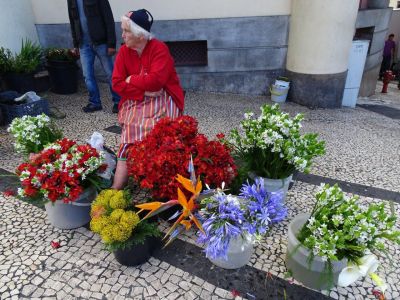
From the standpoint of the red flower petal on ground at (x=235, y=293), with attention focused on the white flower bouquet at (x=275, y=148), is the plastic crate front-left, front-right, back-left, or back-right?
front-left

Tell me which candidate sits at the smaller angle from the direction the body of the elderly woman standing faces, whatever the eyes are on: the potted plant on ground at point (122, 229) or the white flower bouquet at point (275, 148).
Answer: the potted plant on ground

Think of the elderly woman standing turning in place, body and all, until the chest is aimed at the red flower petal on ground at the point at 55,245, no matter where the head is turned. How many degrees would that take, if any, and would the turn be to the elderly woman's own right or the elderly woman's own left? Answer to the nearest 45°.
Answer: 0° — they already face it

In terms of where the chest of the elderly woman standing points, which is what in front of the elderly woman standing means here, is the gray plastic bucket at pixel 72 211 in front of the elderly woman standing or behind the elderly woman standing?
in front

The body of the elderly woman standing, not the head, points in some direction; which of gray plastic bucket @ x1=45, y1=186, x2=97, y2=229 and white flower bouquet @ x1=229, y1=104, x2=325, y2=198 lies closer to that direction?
the gray plastic bucket

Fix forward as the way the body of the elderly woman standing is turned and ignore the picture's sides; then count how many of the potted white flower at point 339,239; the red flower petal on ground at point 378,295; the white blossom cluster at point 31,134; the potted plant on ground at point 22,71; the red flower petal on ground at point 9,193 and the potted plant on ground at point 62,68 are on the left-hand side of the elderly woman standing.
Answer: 2

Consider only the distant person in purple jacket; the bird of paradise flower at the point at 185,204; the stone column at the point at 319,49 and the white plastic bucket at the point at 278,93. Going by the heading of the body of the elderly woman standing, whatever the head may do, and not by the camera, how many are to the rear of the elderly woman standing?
3

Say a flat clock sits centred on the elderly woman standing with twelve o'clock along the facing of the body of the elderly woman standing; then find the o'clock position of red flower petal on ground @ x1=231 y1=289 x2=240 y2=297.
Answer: The red flower petal on ground is roughly at 10 o'clock from the elderly woman standing.

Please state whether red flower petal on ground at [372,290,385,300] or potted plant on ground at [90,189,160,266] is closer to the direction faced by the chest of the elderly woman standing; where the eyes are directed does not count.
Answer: the potted plant on ground

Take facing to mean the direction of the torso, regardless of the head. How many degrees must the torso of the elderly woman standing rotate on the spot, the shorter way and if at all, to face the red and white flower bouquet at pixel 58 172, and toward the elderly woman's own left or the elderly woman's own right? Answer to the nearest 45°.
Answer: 0° — they already face it

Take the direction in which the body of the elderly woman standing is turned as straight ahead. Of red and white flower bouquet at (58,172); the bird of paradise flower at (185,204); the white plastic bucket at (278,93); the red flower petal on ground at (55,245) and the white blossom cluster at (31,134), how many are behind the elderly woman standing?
1

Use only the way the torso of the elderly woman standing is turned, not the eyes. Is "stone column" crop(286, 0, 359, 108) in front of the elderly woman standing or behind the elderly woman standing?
behind

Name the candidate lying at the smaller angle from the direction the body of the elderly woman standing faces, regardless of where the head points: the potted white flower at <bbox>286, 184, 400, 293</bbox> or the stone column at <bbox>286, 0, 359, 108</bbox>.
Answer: the potted white flower

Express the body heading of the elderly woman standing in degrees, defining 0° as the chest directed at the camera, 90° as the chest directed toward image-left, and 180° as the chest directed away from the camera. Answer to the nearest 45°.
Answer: approximately 45°

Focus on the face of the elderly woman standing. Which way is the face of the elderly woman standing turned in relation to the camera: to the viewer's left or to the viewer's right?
to the viewer's left

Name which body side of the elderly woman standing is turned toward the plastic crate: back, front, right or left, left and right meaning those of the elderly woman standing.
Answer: right

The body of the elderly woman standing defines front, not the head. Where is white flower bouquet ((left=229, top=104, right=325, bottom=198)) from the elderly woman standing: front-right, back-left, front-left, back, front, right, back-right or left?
left
